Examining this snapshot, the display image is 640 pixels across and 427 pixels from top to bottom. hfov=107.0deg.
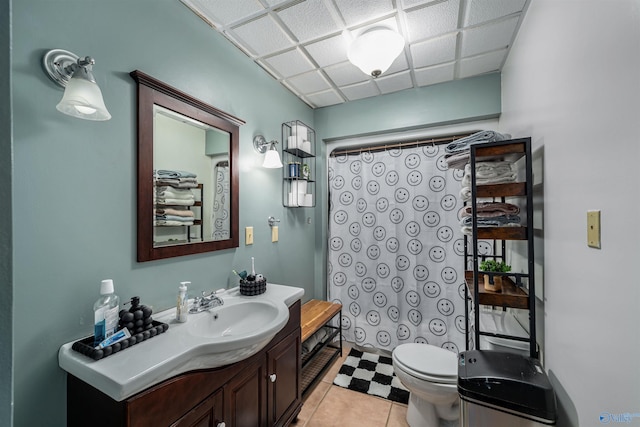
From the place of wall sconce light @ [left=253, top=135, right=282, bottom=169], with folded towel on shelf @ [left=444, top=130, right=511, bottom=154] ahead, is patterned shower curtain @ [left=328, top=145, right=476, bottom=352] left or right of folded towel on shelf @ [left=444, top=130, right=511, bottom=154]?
left

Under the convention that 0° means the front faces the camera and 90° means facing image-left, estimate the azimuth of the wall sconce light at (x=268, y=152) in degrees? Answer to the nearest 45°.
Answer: approximately 315°

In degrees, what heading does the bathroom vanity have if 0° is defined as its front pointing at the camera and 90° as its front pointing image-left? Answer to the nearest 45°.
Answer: approximately 315°

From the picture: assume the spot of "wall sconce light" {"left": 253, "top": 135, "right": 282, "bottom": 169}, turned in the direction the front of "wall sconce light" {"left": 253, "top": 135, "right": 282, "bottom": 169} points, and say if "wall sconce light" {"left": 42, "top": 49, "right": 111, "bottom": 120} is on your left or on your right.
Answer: on your right

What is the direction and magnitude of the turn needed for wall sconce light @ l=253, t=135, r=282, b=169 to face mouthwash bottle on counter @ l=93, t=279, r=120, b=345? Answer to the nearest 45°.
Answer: approximately 90° to its right

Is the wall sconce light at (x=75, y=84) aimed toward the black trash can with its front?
yes

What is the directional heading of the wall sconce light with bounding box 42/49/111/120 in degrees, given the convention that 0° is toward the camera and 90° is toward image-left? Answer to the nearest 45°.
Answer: approximately 315°

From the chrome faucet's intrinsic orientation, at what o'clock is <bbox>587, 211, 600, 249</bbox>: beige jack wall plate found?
The beige jack wall plate is roughly at 12 o'clock from the chrome faucet.
